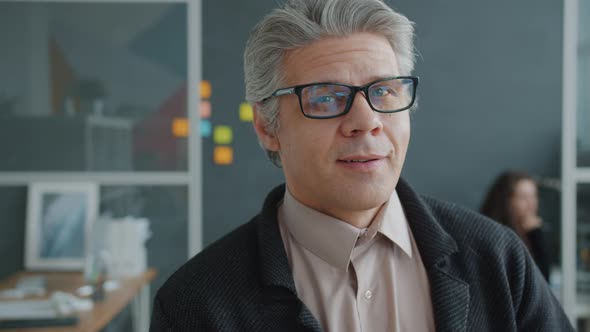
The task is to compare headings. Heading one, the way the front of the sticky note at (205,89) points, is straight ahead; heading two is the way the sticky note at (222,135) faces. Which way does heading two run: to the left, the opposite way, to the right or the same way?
the same way

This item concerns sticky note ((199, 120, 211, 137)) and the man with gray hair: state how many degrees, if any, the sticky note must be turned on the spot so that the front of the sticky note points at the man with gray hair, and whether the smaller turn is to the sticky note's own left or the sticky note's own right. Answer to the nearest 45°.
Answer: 0° — it already faces them

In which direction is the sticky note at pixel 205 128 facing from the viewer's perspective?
toward the camera

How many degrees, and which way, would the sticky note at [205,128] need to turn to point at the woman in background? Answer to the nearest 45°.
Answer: approximately 90° to its left

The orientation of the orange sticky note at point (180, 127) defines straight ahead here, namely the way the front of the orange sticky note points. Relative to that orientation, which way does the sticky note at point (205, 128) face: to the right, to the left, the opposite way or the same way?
the same way

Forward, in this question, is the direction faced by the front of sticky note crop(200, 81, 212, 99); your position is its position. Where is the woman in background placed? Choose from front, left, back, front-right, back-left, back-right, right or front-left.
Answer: left

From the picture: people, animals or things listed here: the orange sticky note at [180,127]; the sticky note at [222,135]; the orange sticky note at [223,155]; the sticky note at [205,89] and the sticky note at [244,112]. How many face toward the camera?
5

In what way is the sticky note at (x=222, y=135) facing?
toward the camera

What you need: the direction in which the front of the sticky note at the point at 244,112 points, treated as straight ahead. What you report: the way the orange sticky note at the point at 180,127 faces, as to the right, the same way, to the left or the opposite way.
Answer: the same way

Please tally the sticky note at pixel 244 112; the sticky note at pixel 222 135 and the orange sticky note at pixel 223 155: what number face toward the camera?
3

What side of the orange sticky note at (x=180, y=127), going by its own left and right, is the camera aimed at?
front
